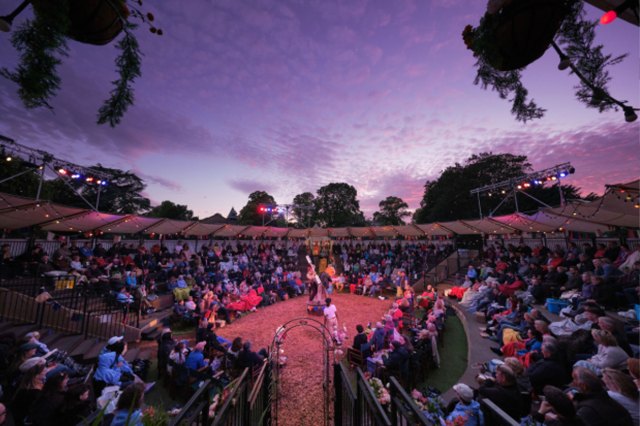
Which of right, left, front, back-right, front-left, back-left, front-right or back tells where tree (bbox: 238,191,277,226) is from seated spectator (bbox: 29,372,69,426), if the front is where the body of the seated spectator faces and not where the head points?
front

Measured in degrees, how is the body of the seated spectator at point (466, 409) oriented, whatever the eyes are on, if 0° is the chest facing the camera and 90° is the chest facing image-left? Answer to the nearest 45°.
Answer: approximately 135°

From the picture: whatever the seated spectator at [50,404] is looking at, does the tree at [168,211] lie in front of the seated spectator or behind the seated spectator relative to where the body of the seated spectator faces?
in front

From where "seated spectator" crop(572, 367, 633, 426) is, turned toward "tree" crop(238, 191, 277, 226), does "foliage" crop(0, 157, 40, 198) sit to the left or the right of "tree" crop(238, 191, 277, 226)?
left

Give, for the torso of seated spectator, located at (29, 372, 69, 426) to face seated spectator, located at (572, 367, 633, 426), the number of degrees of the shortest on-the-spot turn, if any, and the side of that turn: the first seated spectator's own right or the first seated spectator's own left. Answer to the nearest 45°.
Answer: approximately 90° to the first seated spectator's own right

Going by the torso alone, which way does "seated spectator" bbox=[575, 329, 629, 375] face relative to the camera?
to the viewer's left

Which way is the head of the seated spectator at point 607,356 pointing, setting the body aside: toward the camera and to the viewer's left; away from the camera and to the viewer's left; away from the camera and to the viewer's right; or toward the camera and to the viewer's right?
away from the camera and to the viewer's left

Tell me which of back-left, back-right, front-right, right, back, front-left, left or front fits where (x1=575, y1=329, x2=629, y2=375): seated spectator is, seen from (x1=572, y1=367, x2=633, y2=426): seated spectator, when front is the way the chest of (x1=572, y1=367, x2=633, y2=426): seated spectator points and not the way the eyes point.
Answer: front-right

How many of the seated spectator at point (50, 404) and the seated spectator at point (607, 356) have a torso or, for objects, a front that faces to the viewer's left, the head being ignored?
1

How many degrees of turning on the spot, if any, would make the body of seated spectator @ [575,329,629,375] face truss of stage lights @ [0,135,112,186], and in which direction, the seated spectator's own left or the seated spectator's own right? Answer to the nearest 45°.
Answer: approximately 45° to the seated spectator's own left

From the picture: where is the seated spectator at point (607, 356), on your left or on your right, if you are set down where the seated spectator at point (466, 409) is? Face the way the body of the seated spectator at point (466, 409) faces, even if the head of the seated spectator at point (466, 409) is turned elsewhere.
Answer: on your right

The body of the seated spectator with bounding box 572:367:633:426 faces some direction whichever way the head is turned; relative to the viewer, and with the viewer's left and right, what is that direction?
facing away from the viewer and to the left of the viewer

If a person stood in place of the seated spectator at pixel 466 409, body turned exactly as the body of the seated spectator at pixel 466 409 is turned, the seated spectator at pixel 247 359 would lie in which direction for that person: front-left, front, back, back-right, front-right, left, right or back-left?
front-left

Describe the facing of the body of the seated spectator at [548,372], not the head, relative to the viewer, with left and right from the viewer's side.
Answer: facing away from the viewer and to the left of the viewer
